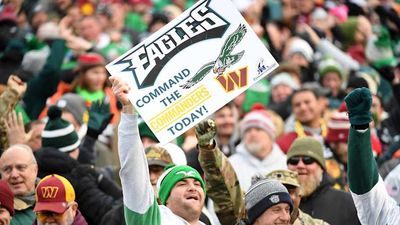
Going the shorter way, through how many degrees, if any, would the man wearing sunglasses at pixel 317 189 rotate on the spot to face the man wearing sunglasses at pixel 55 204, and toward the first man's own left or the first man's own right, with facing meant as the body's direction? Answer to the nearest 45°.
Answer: approximately 45° to the first man's own right

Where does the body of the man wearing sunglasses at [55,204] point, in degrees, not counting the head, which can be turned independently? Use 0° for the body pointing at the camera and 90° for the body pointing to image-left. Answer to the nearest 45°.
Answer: approximately 45°

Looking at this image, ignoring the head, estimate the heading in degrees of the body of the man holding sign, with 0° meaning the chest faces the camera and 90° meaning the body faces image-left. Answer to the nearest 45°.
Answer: approximately 315°

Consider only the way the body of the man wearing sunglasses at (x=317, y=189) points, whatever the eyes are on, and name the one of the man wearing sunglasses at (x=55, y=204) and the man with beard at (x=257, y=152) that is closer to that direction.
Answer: the man wearing sunglasses

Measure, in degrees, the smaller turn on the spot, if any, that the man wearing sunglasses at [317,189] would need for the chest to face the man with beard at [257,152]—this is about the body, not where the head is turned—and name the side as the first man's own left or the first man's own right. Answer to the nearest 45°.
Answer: approximately 135° to the first man's own right

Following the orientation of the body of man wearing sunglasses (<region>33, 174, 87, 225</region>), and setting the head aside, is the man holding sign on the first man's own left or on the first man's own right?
on the first man's own left

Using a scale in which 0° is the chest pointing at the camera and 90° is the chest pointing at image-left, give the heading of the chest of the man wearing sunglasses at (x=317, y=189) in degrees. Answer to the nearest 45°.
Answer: approximately 45°
